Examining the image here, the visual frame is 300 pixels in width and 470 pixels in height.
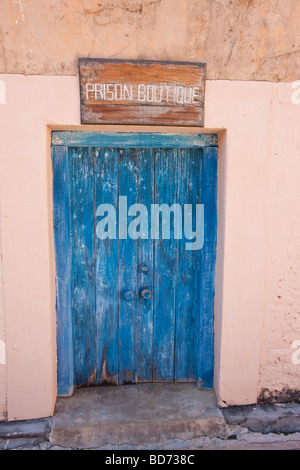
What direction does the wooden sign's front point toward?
toward the camera
